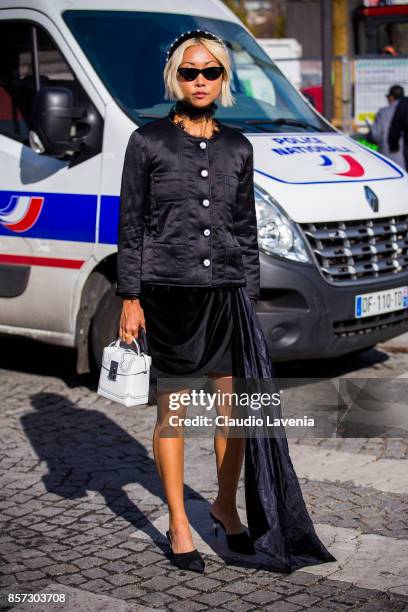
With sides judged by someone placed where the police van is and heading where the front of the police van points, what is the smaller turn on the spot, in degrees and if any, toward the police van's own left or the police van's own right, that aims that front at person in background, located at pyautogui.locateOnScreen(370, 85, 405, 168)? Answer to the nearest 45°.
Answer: approximately 135° to the police van's own left

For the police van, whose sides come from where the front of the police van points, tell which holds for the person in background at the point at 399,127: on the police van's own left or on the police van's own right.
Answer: on the police van's own left

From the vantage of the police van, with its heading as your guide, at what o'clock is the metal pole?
The metal pole is roughly at 8 o'clock from the police van.

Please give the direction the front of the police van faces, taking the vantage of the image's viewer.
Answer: facing the viewer and to the right of the viewer
